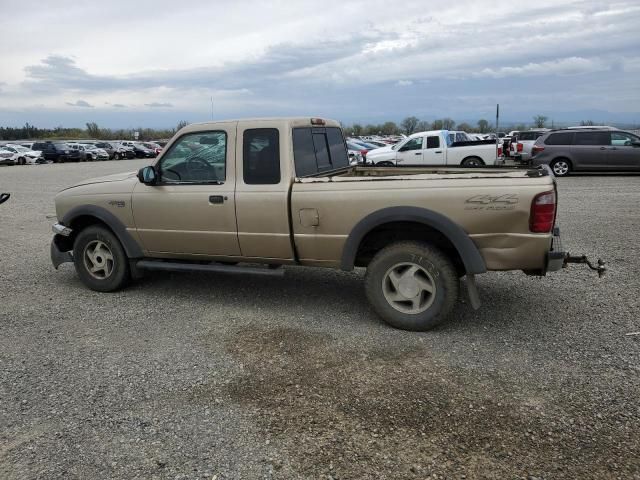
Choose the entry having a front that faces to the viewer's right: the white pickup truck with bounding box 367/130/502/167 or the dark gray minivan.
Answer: the dark gray minivan

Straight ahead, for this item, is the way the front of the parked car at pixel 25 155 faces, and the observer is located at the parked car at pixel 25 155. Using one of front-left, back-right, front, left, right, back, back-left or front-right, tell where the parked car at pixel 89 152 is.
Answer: left

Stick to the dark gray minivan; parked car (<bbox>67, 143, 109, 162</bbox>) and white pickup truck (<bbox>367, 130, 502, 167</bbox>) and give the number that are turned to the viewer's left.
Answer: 1

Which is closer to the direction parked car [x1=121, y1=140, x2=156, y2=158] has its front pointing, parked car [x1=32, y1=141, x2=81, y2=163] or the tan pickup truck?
the tan pickup truck

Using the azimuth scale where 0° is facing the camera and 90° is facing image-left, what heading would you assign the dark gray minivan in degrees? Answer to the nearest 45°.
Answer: approximately 270°

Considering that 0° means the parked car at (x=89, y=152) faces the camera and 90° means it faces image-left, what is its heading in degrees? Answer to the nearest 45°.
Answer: approximately 315°

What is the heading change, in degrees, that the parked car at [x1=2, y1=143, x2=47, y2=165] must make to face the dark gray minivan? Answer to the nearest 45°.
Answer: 0° — it already faces it

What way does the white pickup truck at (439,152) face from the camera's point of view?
to the viewer's left
